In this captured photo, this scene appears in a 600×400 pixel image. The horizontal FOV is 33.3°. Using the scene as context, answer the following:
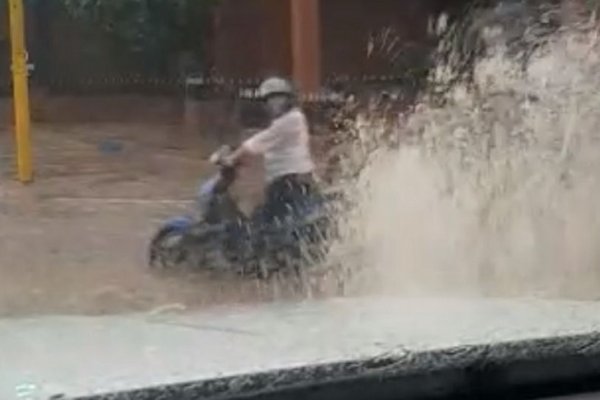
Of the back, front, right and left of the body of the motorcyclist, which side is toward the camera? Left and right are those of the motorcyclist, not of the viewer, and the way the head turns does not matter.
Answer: left

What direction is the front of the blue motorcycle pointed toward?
to the viewer's left

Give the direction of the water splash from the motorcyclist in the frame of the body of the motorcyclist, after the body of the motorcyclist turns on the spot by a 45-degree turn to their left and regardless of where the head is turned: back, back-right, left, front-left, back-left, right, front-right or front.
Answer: left

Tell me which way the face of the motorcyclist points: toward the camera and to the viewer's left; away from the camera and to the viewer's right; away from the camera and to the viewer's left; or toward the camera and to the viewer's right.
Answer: toward the camera and to the viewer's left

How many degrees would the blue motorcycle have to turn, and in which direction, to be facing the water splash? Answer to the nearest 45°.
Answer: approximately 135° to its left

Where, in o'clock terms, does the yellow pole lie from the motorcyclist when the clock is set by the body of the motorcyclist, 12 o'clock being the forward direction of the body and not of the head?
The yellow pole is roughly at 2 o'clock from the motorcyclist.
